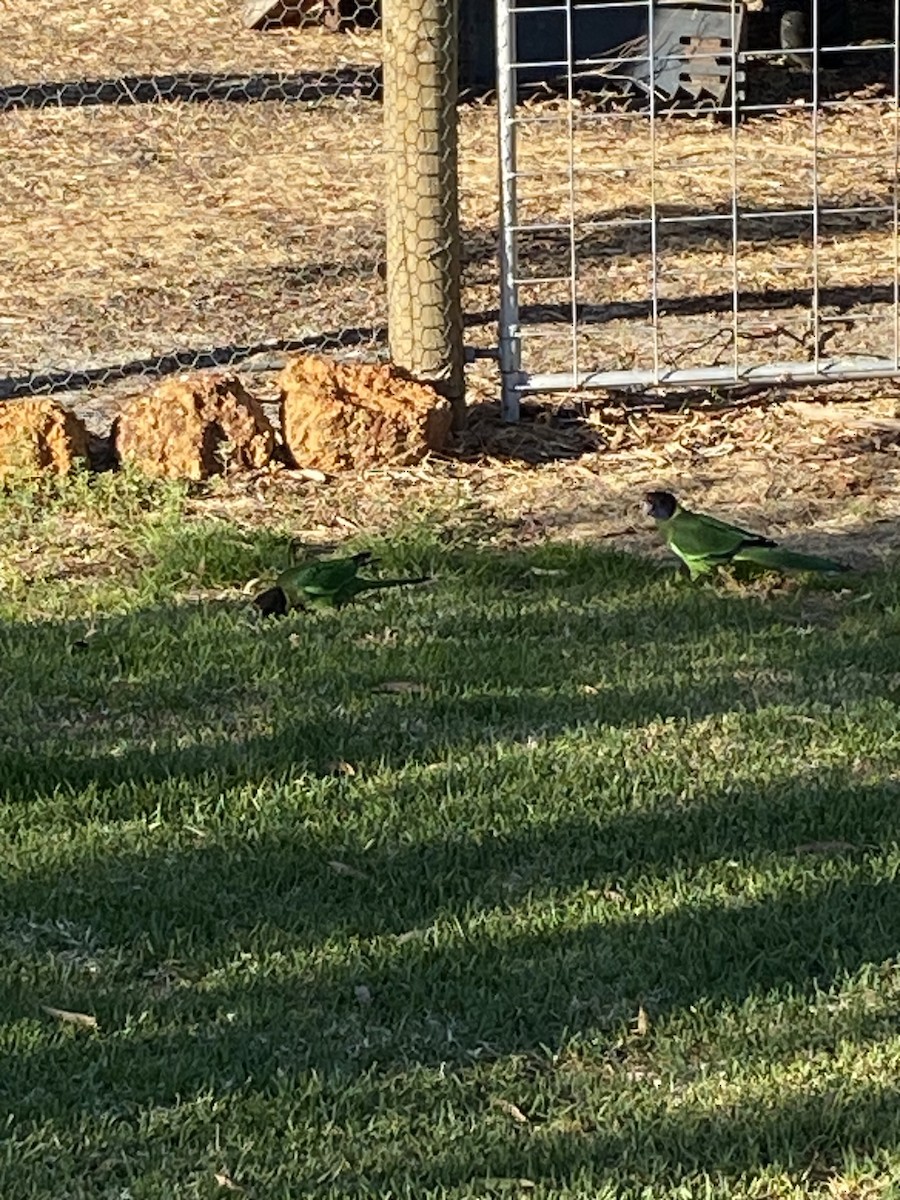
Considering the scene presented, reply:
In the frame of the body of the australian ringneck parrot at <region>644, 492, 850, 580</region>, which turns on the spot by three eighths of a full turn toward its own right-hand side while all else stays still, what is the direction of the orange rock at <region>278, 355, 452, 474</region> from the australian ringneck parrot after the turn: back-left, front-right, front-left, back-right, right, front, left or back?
left

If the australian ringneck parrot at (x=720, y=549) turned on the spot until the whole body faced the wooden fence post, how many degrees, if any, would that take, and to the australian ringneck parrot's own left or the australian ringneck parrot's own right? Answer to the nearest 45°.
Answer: approximately 45° to the australian ringneck parrot's own right

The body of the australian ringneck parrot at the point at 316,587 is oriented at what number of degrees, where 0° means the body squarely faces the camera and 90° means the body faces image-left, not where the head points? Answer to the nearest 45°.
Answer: approximately 90°

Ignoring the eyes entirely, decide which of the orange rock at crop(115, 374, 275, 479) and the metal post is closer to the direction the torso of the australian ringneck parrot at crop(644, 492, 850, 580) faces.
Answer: the orange rock

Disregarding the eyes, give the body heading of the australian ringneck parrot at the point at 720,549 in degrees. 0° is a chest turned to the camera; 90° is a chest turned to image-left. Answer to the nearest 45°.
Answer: approximately 90°

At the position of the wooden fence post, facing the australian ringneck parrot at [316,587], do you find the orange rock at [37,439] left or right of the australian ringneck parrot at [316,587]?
right

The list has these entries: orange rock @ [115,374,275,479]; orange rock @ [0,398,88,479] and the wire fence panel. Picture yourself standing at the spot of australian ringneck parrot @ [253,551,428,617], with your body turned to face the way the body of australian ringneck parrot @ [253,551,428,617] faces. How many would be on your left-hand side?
0

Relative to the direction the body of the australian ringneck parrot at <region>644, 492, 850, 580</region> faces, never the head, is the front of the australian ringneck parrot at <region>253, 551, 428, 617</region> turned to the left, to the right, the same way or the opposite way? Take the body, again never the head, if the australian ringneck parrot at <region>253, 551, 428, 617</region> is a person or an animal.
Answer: the same way

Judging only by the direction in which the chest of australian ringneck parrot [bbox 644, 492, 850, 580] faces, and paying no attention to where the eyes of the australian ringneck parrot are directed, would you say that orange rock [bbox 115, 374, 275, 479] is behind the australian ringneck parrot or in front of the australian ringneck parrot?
in front

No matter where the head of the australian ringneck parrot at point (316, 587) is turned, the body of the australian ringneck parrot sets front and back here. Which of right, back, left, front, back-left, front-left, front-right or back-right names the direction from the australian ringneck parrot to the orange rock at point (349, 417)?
right

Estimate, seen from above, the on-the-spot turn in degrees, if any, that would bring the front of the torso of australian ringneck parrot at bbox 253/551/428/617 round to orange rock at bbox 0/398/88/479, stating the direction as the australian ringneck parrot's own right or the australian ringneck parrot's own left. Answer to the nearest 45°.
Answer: approximately 45° to the australian ringneck parrot's own right

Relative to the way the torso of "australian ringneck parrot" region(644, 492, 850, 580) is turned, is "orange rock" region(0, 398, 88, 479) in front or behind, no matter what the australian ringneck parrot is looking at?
in front

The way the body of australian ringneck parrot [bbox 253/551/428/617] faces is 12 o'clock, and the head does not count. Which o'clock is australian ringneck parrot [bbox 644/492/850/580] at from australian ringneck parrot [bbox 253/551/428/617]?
australian ringneck parrot [bbox 644/492/850/580] is roughly at 6 o'clock from australian ringneck parrot [bbox 253/551/428/617].

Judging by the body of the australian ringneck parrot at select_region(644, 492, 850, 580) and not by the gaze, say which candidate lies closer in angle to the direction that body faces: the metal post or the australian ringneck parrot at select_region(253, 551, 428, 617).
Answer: the australian ringneck parrot

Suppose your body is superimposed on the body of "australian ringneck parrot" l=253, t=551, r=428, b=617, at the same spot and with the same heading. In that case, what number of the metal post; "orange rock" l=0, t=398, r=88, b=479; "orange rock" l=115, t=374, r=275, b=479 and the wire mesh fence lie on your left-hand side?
0

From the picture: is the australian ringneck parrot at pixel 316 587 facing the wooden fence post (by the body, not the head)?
no

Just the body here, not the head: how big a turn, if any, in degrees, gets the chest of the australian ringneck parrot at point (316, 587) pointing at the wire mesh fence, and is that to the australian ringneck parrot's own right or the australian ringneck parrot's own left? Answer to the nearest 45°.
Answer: approximately 90° to the australian ringneck parrot's own right
